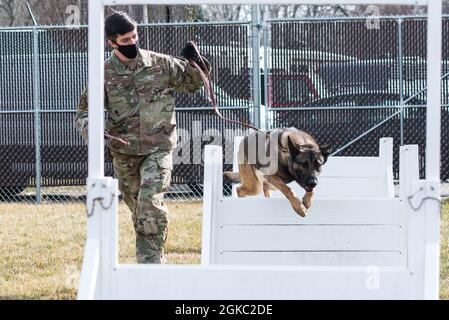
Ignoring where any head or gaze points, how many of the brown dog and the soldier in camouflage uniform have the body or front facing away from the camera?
0

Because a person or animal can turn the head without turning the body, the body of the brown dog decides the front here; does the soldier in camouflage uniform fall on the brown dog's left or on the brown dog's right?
on the brown dog's right

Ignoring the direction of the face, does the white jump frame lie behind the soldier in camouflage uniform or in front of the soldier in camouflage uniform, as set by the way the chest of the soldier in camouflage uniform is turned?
in front

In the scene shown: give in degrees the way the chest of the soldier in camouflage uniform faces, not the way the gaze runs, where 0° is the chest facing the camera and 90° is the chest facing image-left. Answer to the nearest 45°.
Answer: approximately 0°

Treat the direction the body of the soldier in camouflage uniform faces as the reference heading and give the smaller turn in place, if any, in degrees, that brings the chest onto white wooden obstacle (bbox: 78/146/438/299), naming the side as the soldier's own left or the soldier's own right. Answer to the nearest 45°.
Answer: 0° — they already face it

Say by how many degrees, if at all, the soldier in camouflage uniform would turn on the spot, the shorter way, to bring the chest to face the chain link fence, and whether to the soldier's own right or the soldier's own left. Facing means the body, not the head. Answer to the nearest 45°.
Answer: approximately 180°

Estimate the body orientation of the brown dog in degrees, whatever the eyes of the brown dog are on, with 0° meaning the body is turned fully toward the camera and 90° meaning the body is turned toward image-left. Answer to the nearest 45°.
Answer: approximately 315°

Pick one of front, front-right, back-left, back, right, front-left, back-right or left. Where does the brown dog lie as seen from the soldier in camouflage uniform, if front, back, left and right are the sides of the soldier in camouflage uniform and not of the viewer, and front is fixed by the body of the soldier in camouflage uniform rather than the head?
left

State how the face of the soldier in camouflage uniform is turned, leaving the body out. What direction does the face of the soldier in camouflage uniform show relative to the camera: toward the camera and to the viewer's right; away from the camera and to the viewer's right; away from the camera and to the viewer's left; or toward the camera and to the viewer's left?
toward the camera and to the viewer's right

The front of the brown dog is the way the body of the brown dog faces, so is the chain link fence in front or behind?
behind
